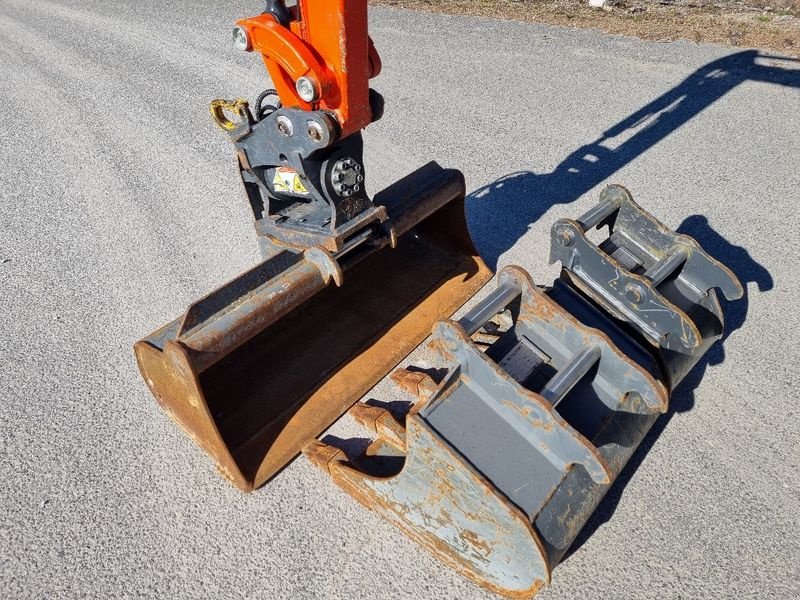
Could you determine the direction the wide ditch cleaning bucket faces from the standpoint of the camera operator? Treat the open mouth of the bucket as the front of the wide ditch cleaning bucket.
facing the viewer and to the right of the viewer
